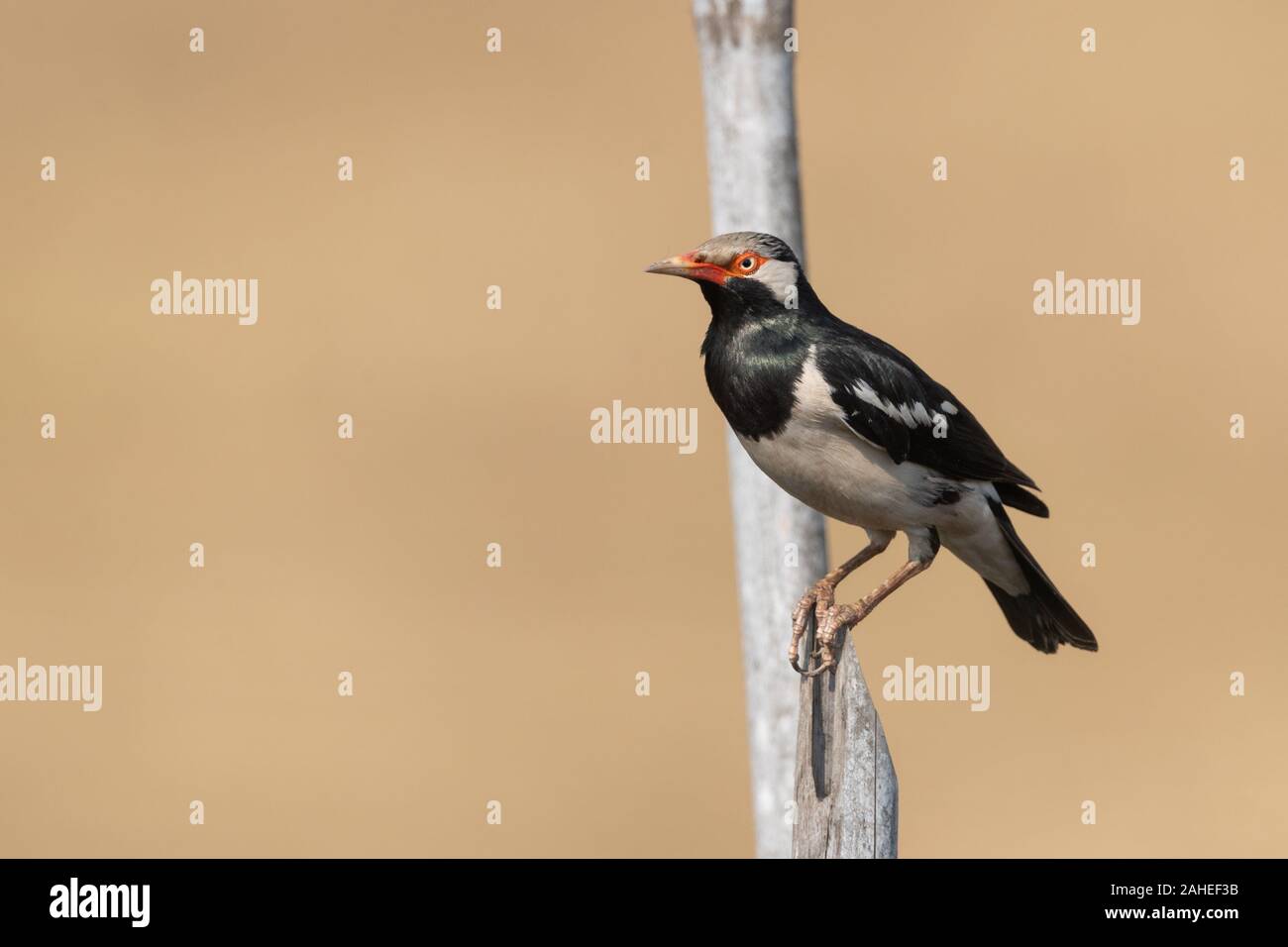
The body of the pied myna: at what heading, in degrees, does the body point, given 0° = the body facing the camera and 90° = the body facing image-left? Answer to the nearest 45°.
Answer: approximately 90°
